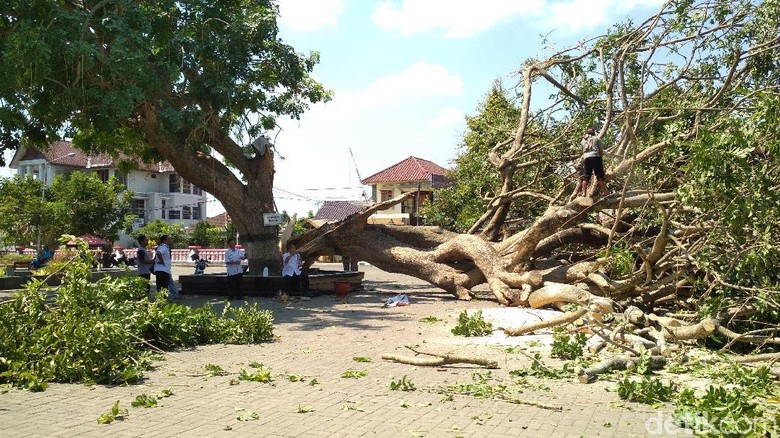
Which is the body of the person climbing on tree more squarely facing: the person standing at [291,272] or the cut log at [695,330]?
the person standing
